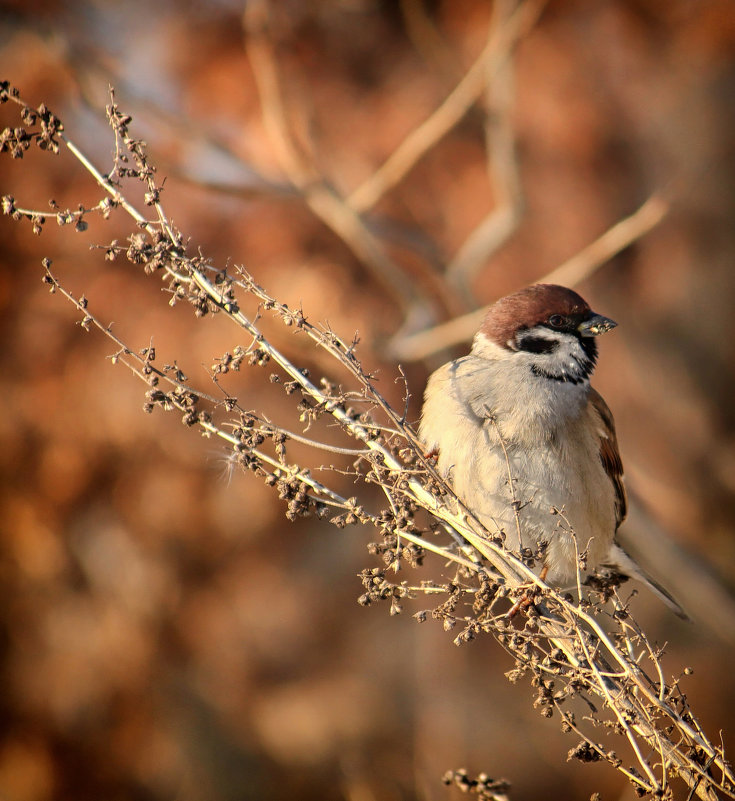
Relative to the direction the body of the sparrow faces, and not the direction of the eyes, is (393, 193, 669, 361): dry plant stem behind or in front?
behind

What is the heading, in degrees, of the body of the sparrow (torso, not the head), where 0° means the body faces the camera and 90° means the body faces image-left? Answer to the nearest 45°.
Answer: approximately 45°

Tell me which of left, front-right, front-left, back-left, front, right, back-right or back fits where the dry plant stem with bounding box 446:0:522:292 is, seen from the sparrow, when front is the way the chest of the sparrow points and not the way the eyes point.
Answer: back-right
